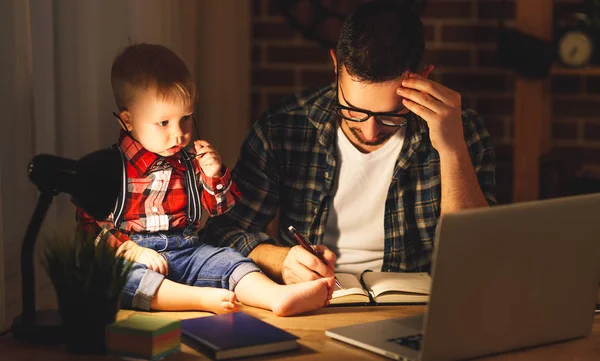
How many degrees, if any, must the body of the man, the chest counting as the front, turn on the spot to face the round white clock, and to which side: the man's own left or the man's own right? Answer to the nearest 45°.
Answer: approximately 135° to the man's own left

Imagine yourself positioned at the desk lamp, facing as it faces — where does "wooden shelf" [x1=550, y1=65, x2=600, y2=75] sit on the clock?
The wooden shelf is roughly at 11 o'clock from the desk lamp.

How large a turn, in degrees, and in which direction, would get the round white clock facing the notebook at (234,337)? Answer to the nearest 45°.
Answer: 0° — it already faces it

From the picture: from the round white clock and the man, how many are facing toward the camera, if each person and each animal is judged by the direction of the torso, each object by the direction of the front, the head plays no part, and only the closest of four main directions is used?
2

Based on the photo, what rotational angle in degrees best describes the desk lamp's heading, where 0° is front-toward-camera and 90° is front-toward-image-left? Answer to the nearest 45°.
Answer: approximately 270°
